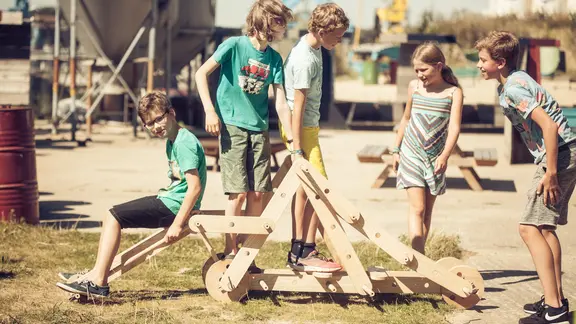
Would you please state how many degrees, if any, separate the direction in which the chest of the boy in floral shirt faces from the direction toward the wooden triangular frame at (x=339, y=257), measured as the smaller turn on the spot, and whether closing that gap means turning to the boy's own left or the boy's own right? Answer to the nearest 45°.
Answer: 0° — they already face it

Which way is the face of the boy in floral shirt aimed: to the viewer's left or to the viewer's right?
to the viewer's left

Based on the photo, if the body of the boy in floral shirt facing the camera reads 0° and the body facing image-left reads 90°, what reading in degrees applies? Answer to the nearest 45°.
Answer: approximately 90°

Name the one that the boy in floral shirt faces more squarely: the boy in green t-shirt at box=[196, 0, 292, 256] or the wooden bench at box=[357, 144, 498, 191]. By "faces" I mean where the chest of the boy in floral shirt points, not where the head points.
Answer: the boy in green t-shirt

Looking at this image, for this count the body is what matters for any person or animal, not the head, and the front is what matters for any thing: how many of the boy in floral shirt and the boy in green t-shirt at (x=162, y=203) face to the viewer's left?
2

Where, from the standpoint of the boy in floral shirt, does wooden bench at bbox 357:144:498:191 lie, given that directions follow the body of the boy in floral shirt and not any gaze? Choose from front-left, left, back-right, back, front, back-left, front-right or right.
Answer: right

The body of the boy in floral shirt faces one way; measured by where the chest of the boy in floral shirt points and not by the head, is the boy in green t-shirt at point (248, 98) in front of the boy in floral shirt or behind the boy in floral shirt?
in front

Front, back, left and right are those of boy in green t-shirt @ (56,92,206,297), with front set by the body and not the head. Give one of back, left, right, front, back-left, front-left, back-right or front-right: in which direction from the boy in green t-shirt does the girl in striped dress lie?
back

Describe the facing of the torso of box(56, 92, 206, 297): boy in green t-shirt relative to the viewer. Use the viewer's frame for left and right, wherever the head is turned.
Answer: facing to the left of the viewer

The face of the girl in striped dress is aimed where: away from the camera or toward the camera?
toward the camera
